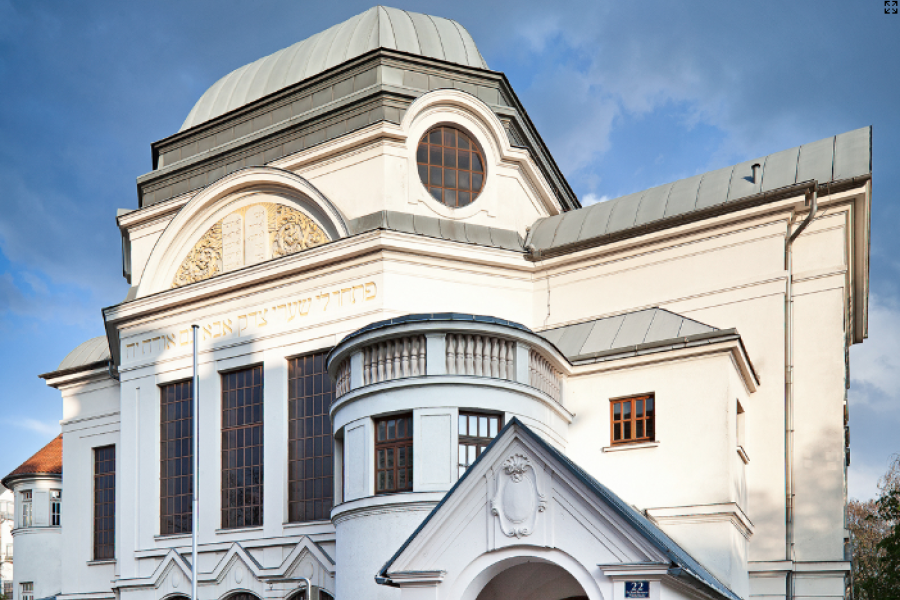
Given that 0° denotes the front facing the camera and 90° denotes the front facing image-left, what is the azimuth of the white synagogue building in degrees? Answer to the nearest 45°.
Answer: approximately 45°

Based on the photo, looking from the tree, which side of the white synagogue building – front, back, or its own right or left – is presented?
back

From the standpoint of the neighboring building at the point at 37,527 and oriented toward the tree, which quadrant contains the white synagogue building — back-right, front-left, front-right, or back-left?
front-right

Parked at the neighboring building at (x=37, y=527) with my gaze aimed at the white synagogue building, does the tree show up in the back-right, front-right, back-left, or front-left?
front-left

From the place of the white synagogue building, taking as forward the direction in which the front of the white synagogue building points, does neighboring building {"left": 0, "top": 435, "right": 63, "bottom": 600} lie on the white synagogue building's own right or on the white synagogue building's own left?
on the white synagogue building's own right
